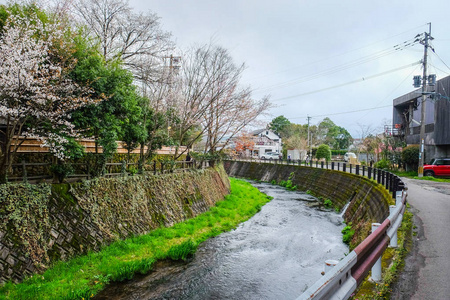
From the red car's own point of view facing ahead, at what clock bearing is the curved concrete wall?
The curved concrete wall is roughly at 10 o'clock from the red car.

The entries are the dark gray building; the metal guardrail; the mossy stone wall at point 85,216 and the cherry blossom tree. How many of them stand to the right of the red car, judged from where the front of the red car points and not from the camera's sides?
1

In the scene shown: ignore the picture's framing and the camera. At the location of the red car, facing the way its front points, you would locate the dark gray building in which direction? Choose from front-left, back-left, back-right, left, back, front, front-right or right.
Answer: right

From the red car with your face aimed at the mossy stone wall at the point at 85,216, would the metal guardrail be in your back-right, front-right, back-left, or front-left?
front-left

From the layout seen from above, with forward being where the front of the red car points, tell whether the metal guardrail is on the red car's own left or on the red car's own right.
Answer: on the red car's own left

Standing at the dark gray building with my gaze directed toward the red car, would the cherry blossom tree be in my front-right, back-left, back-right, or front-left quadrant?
front-right

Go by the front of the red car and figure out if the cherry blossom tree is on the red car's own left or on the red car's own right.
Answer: on the red car's own left

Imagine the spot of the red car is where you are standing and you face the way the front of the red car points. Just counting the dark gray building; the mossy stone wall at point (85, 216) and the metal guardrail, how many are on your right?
1

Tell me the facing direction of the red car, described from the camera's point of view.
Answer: facing to the left of the viewer
